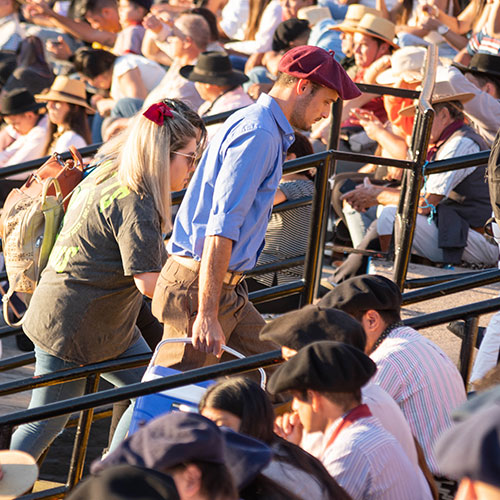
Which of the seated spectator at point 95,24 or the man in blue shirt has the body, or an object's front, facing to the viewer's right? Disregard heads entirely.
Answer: the man in blue shirt

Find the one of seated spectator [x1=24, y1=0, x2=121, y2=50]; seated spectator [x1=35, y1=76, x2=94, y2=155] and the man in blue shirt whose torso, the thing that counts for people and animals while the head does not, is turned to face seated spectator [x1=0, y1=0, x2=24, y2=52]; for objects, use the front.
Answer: seated spectator [x1=24, y1=0, x2=121, y2=50]

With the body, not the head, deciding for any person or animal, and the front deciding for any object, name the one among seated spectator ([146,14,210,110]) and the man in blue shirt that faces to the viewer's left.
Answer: the seated spectator

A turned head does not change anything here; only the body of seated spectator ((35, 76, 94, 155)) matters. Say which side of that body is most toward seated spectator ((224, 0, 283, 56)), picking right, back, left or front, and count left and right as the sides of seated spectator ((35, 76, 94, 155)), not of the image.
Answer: back

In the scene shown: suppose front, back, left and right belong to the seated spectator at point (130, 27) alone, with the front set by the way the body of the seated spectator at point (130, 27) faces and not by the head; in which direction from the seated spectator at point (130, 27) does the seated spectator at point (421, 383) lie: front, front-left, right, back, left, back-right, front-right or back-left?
left

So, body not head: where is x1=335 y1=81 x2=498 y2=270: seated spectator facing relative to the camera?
to the viewer's left

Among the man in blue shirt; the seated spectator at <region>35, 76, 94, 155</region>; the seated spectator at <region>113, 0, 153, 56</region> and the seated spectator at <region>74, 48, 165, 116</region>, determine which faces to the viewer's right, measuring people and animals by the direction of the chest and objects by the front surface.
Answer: the man in blue shirt

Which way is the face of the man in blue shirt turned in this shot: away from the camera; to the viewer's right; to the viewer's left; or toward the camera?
to the viewer's right

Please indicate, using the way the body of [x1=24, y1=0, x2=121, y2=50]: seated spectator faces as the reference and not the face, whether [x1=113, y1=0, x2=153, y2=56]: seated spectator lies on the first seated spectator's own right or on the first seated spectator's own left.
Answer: on the first seated spectator's own left
